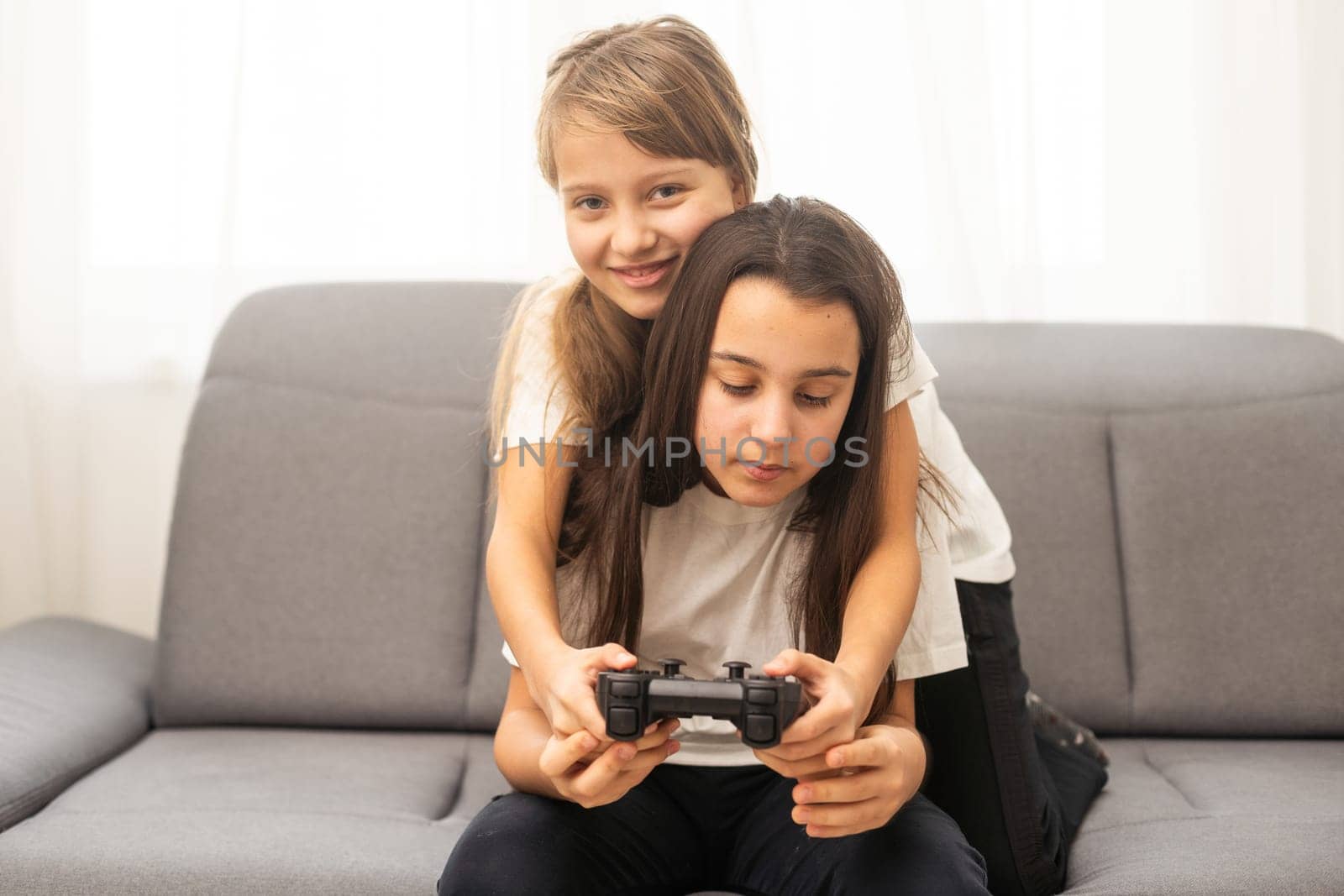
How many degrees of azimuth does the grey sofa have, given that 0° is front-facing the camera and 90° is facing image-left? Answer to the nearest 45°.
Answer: approximately 0°
